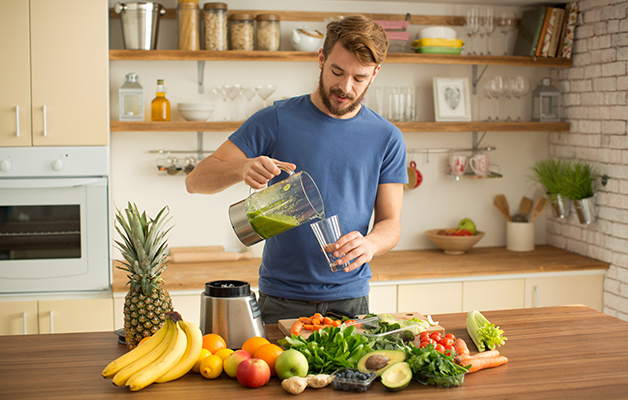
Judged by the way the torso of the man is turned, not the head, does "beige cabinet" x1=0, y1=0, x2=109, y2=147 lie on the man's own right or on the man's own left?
on the man's own right

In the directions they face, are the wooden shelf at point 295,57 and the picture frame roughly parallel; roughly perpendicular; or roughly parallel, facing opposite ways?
roughly parallel

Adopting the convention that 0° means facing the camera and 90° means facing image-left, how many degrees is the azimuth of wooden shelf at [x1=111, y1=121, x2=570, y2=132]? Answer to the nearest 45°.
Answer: approximately 0°

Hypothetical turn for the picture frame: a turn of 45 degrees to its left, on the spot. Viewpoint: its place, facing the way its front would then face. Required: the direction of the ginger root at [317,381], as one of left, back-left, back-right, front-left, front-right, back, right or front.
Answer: front-right

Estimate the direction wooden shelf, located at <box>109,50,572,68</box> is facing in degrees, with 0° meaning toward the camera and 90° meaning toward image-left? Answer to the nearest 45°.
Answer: approximately 0°

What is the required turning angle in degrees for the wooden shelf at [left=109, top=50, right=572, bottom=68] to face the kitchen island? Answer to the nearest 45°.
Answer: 0° — it already faces it

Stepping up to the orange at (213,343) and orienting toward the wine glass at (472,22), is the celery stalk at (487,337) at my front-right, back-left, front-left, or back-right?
front-right

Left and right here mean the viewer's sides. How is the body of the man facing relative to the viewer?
facing the viewer

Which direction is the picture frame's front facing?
toward the camera

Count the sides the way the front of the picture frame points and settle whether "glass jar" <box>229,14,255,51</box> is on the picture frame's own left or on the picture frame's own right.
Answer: on the picture frame's own right

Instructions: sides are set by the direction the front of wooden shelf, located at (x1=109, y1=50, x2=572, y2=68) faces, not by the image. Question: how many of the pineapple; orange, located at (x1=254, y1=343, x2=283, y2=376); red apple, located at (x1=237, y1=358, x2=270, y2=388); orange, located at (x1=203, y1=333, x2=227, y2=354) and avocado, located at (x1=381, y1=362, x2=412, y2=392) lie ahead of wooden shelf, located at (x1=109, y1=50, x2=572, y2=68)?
5

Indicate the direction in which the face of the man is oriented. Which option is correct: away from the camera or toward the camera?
toward the camera

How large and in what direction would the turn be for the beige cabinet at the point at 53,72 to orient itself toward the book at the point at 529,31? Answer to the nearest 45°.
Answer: approximately 90° to its left
